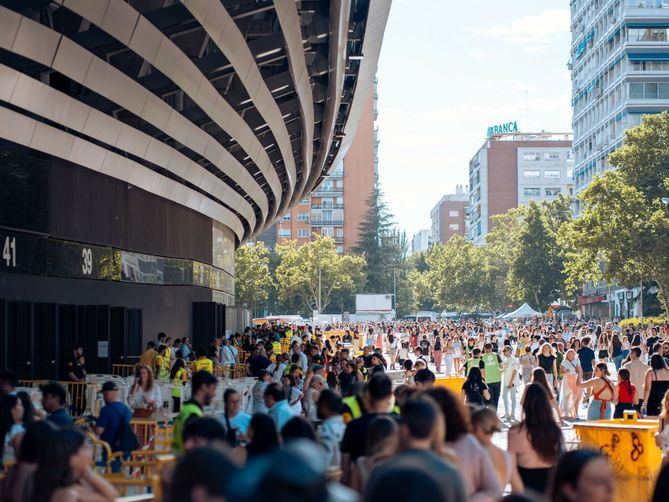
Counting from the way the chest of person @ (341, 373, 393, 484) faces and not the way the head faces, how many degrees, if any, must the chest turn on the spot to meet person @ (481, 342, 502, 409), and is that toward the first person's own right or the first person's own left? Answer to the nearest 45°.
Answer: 0° — they already face them

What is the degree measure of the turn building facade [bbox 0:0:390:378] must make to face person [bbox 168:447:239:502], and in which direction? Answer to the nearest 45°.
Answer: approximately 45° to its right

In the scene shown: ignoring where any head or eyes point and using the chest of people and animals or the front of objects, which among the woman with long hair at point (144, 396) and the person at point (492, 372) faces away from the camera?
the person

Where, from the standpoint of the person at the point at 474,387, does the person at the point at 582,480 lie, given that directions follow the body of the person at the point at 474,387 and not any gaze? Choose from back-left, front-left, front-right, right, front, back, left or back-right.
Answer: back

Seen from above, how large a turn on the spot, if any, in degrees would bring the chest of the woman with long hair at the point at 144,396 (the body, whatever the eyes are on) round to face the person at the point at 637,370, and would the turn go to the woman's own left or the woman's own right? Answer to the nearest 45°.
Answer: approximately 135° to the woman's own left

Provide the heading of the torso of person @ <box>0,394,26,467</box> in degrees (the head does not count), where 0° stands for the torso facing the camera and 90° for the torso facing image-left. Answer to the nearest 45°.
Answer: approximately 270°

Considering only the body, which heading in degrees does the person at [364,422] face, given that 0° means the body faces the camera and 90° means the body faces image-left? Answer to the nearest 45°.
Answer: approximately 180°

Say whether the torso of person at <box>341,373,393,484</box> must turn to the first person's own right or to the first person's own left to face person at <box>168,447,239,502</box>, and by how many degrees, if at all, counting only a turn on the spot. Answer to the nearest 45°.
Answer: approximately 180°

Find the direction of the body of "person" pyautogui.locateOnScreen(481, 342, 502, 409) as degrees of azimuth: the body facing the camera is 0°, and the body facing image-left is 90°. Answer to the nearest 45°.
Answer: approximately 180°
